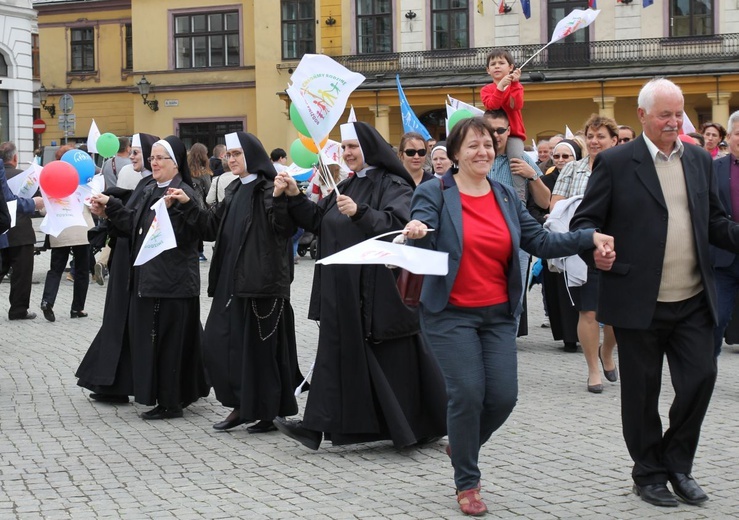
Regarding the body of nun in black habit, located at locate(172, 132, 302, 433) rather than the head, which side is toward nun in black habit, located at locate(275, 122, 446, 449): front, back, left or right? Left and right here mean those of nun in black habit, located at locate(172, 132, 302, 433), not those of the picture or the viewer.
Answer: left

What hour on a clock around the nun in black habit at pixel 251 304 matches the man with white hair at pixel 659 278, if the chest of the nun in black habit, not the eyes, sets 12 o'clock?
The man with white hair is roughly at 9 o'clock from the nun in black habit.

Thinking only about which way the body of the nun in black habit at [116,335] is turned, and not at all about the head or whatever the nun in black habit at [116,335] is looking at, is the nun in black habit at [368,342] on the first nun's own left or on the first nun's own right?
on the first nun's own left

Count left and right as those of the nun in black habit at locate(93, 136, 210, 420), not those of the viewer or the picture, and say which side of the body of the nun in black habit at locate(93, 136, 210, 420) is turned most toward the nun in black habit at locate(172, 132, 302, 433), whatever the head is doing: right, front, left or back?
left

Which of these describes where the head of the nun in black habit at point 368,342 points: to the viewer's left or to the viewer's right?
to the viewer's left

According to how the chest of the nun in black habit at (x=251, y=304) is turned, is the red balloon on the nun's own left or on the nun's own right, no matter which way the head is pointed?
on the nun's own right

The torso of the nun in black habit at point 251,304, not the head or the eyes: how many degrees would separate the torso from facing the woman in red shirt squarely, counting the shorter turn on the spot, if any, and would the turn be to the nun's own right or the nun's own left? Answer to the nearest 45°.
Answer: approximately 90° to the nun's own left
